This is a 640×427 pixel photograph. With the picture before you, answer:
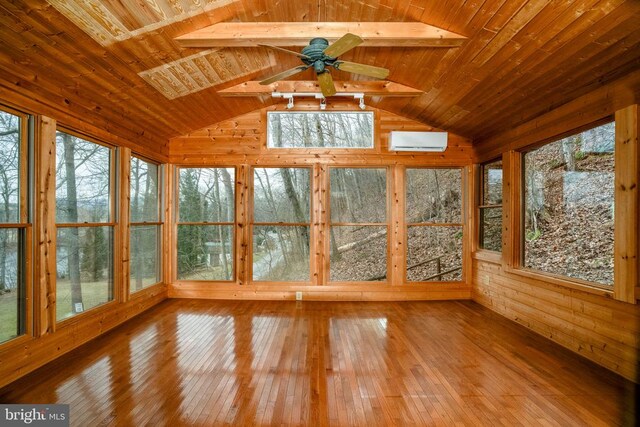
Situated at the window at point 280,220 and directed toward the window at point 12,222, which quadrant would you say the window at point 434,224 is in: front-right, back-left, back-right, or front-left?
back-left

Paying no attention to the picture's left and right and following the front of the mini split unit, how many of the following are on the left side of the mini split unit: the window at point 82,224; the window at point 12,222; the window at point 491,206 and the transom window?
1

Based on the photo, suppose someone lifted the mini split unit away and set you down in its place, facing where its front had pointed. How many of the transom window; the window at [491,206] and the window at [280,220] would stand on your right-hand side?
2

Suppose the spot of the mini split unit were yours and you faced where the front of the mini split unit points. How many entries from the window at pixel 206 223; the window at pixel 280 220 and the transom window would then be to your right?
3

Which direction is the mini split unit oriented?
toward the camera

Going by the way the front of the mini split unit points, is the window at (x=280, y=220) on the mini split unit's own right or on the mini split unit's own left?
on the mini split unit's own right

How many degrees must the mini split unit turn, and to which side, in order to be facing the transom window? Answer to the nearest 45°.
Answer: approximately 90° to its right

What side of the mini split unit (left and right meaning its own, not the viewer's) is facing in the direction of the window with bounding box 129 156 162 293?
right

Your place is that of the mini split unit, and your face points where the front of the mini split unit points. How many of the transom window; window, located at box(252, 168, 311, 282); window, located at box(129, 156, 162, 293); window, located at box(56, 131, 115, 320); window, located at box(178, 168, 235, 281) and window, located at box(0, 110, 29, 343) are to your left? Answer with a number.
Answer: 0

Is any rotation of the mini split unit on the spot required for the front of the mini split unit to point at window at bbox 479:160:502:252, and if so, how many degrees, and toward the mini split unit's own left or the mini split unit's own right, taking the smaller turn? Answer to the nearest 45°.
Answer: approximately 90° to the mini split unit's own left

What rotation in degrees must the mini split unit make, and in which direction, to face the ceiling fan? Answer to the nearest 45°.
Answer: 0° — it already faces it

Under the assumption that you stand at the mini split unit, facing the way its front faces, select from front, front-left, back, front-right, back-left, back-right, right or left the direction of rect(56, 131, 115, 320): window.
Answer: front-right

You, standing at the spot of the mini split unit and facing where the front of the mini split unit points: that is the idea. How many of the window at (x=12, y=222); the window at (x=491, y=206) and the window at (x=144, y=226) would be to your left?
1

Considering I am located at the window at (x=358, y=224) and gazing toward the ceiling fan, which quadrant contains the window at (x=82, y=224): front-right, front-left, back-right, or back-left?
front-right

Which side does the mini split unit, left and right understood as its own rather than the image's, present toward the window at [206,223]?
right

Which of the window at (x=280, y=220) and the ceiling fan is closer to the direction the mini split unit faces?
the ceiling fan
